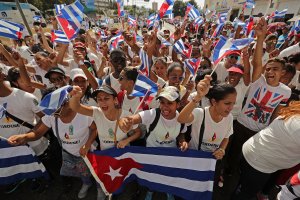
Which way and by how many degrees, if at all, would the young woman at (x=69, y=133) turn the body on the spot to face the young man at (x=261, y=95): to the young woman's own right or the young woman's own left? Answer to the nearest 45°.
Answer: approximately 90° to the young woman's own left

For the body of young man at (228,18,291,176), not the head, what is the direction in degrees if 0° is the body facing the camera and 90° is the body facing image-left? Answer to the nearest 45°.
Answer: approximately 0°

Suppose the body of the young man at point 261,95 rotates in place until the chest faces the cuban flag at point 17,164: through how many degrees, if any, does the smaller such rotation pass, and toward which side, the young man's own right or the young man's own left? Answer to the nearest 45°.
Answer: approximately 45° to the young man's own right

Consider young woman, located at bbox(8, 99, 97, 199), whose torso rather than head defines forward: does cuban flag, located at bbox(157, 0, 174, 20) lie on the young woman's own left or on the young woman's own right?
on the young woman's own left

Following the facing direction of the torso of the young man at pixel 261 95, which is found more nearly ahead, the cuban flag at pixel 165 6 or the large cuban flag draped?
the large cuban flag draped

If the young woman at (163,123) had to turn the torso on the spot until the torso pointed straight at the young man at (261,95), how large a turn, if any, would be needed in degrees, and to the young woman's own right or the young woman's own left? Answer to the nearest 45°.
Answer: approximately 90° to the young woman's own left
